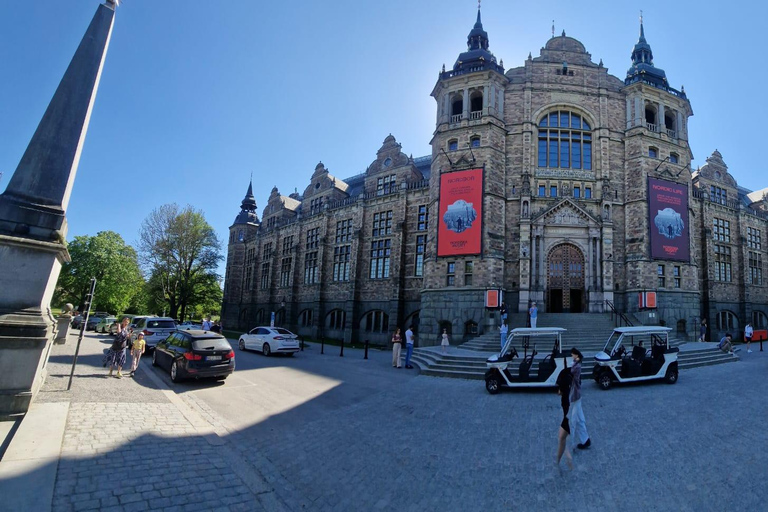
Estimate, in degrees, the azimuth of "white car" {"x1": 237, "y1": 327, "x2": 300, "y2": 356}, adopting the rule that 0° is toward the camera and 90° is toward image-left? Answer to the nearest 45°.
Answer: approximately 135°

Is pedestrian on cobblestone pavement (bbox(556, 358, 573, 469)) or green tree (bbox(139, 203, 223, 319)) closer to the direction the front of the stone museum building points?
the pedestrian on cobblestone pavement

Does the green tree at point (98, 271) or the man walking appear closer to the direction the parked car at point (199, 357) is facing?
the green tree

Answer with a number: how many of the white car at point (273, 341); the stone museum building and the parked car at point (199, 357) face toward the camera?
1

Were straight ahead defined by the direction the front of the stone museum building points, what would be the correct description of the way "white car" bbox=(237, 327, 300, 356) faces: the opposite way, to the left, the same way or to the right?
to the right

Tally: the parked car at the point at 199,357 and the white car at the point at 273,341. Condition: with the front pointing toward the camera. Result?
0

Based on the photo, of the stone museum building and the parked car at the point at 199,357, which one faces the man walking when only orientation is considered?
the stone museum building

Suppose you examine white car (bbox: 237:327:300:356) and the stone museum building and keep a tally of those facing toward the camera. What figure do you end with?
1

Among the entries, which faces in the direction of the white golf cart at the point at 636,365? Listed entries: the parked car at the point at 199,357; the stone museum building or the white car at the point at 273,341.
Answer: the stone museum building

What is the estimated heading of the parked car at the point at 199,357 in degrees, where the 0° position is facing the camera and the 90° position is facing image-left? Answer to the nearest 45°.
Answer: approximately 135°

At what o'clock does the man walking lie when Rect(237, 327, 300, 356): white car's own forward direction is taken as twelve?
The man walking is roughly at 7 o'clock from the white car.

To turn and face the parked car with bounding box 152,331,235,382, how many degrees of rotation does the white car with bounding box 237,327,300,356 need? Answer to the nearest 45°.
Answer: approximately 135° to its left
